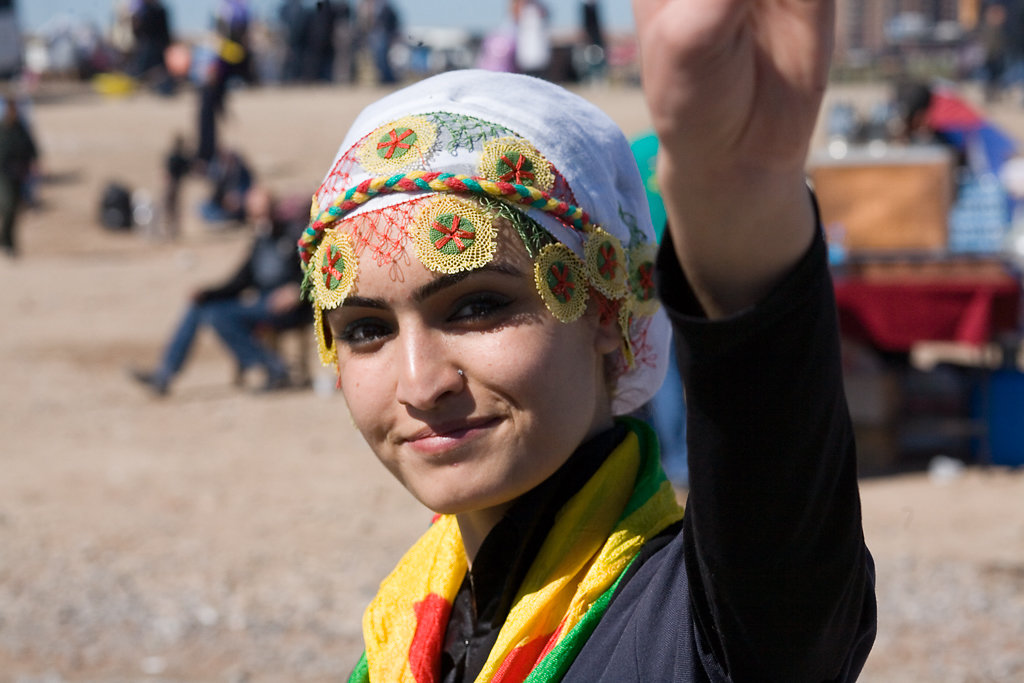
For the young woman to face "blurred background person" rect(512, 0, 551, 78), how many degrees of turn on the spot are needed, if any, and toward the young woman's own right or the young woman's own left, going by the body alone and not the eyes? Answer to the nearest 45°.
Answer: approximately 135° to the young woman's own right

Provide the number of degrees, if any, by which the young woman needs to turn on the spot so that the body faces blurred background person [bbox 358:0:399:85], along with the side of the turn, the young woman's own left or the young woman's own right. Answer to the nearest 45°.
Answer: approximately 135° to the young woman's own right

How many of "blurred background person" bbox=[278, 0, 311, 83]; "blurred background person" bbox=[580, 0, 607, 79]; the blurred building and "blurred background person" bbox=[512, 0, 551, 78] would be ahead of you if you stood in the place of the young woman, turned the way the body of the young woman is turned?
0

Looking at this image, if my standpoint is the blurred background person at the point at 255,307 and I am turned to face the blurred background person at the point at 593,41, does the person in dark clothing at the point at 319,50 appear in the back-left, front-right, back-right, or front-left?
front-left

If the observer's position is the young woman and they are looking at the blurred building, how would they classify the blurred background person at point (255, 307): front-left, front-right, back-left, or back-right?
front-left

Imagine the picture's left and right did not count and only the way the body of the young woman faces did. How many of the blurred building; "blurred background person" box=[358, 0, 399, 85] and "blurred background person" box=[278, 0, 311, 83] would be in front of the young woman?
0

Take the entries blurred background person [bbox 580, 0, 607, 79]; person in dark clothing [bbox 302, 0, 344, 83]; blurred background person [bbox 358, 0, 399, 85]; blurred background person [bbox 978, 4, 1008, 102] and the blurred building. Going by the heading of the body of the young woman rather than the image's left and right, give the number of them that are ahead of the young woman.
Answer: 0

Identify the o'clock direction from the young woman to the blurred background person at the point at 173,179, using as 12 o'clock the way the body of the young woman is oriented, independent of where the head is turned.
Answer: The blurred background person is roughly at 4 o'clock from the young woman.

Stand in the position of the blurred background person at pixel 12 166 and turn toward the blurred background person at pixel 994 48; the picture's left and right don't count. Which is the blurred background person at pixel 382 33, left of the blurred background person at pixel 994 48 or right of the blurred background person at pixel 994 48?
left

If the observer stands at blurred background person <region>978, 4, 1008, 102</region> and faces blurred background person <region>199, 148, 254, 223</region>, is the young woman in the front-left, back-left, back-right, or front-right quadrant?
front-left

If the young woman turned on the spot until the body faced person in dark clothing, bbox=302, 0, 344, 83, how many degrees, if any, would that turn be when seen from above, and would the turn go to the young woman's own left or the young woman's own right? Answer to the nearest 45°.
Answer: approximately 135° to the young woman's own right

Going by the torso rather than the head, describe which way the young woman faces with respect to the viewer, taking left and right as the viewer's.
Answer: facing the viewer and to the left of the viewer

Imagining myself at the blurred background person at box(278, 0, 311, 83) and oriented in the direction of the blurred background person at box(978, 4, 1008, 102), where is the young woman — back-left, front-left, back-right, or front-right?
front-right

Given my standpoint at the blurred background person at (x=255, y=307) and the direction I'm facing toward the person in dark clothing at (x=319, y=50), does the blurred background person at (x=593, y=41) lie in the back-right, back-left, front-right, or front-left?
front-right

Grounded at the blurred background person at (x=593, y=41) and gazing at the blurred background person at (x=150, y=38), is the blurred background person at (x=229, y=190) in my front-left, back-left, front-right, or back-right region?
front-left

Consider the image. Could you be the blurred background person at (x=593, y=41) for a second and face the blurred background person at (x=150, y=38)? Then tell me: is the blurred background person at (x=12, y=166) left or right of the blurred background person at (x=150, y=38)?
left

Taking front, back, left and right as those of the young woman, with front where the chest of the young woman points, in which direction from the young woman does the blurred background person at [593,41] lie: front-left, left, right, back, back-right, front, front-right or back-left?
back-right
